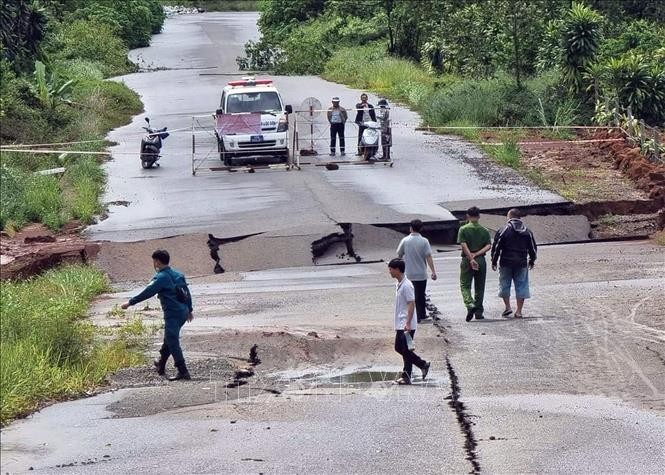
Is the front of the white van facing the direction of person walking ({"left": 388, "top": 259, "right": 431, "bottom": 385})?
yes

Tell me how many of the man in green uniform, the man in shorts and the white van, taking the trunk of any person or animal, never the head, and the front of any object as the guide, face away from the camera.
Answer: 2

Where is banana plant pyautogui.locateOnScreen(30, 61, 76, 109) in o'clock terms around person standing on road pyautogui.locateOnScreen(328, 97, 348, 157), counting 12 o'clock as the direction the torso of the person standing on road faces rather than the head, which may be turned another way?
The banana plant is roughly at 4 o'clock from the person standing on road.

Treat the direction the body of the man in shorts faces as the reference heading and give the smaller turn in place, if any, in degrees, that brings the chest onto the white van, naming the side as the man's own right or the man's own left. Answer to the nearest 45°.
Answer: approximately 45° to the man's own left

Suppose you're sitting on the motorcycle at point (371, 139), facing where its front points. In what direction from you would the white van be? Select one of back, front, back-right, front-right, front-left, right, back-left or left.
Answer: right

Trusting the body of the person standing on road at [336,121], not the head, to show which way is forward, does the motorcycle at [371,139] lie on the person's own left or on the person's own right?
on the person's own left

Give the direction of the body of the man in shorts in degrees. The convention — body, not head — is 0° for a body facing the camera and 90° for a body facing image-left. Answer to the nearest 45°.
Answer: approximately 180°

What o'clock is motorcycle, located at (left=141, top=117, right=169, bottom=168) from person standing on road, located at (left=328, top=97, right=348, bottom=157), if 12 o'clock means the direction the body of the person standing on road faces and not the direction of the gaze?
The motorcycle is roughly at 3 o'clock from the person standing on road.
